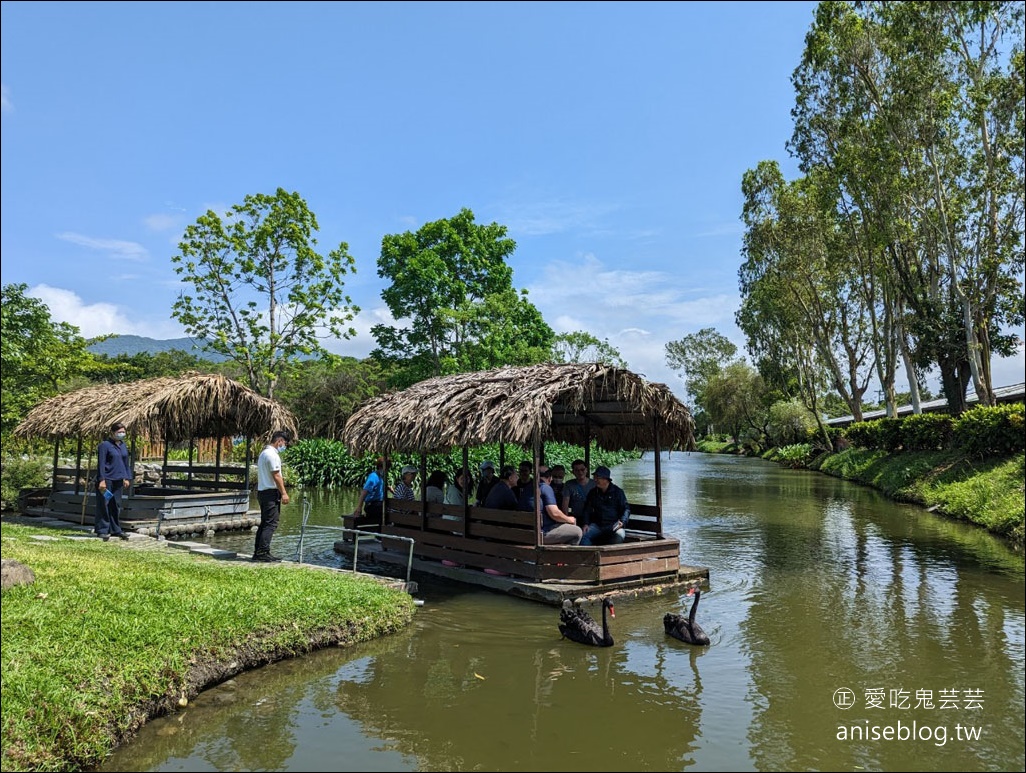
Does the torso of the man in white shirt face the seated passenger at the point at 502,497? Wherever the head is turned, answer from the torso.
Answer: yes

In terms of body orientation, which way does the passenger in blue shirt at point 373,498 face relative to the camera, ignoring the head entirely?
to the viewer's right

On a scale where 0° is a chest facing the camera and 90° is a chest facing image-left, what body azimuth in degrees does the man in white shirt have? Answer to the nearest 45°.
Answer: approximately 270°

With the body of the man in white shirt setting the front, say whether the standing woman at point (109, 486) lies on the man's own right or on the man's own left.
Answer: on the man's own left

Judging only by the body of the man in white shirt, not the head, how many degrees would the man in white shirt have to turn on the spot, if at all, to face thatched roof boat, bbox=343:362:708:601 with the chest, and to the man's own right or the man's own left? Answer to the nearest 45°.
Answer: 0° — they already face it

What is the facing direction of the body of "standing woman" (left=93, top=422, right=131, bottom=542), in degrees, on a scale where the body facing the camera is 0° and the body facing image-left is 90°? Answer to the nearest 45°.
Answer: approximately 315°

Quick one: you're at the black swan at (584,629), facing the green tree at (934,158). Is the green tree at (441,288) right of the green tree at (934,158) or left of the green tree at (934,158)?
left
